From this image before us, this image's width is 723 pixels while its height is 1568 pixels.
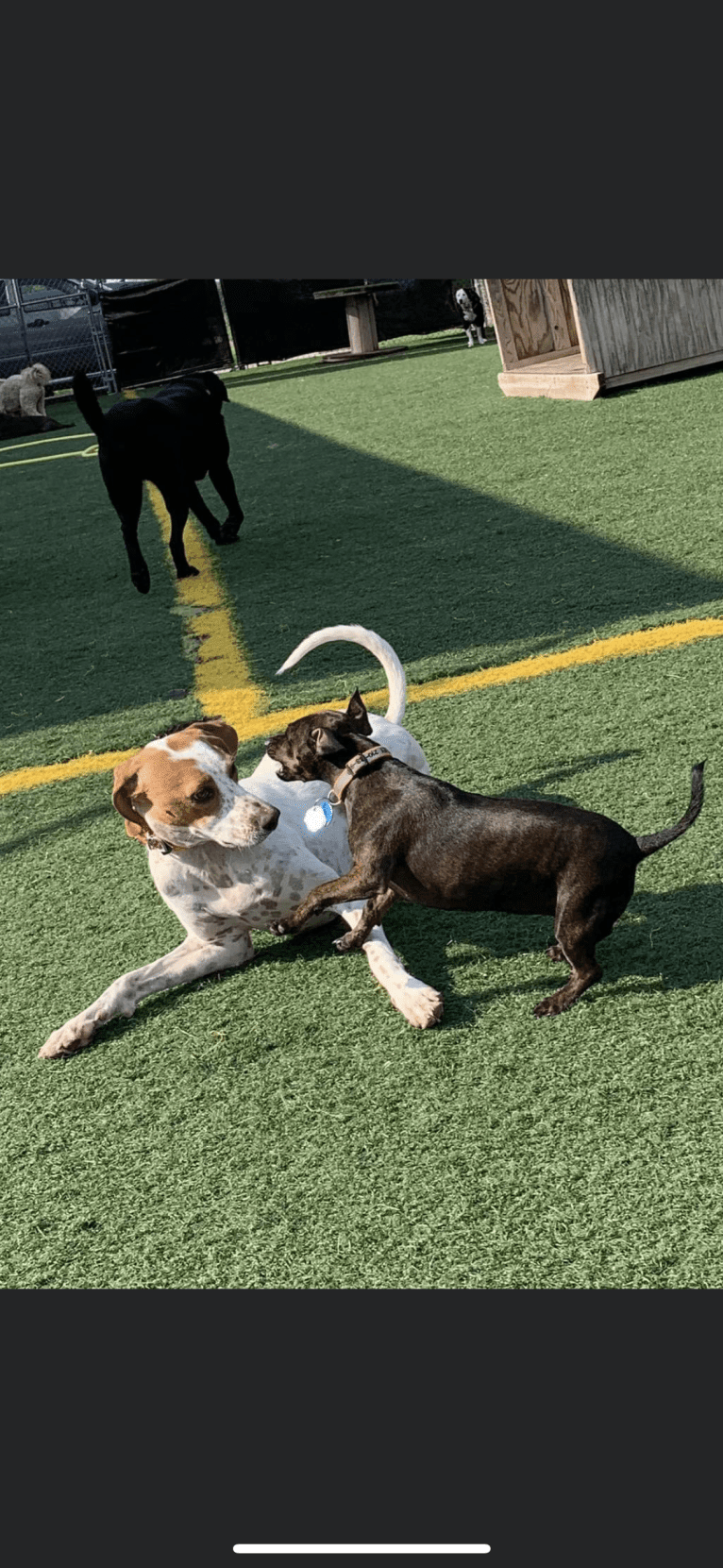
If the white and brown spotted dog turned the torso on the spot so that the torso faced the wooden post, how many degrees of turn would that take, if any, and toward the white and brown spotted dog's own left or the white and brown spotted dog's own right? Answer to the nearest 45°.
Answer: approximately 135° to the white and brown spotted dog's own right

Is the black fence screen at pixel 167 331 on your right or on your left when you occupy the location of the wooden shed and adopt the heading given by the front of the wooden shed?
on your right

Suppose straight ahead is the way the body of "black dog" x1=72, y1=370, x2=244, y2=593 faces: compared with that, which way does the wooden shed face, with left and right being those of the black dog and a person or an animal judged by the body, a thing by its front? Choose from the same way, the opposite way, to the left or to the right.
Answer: the opposite way

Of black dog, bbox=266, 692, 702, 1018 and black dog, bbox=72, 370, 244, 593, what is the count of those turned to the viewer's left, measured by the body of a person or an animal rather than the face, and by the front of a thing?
1

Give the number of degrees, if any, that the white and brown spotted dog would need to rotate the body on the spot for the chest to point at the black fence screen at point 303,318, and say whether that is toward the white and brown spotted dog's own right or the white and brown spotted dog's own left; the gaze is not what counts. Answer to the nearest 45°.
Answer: approximately 135° to the white and brown spotted dog's own right

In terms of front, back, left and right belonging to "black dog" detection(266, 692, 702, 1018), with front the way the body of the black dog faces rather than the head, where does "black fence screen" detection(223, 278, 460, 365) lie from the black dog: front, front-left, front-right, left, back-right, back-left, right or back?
right

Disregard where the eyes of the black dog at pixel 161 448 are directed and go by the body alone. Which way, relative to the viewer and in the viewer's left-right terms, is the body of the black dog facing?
facing away from the viewer and to the right of the viewer

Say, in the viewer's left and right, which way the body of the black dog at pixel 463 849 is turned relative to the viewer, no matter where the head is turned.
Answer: facing to the left of the viewer
